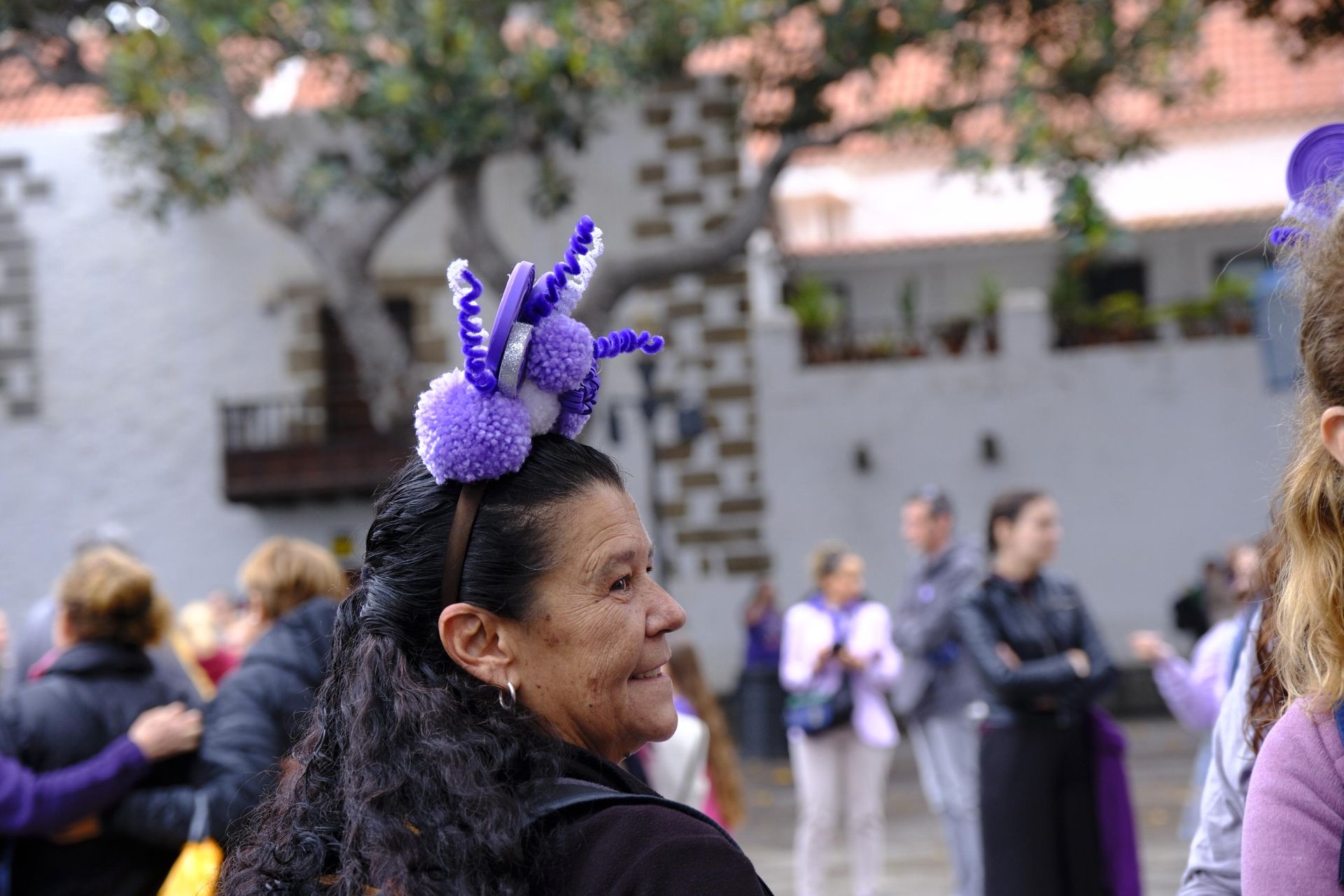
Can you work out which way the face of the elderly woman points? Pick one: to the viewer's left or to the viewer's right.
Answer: to the viewer's right

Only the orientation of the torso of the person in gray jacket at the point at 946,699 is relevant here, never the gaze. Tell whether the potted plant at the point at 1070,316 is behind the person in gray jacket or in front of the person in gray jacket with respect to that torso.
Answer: behind

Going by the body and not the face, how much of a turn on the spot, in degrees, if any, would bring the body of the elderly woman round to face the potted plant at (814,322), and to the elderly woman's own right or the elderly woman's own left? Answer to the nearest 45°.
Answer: approximately 45° to the elderly woman's own left

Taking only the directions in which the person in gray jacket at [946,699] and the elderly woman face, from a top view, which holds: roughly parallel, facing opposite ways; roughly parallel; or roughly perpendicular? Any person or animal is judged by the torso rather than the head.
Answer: roughly parallel, facing opposite ways

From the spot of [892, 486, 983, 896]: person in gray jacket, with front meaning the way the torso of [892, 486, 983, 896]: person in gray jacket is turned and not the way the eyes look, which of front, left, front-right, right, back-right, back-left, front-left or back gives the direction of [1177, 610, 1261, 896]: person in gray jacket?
front-left

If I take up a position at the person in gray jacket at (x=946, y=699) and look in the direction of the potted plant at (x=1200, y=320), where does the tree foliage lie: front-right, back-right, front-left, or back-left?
front-left

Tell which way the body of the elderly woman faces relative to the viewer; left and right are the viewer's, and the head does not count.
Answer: facing away from the viewer and to the right of the viewer
